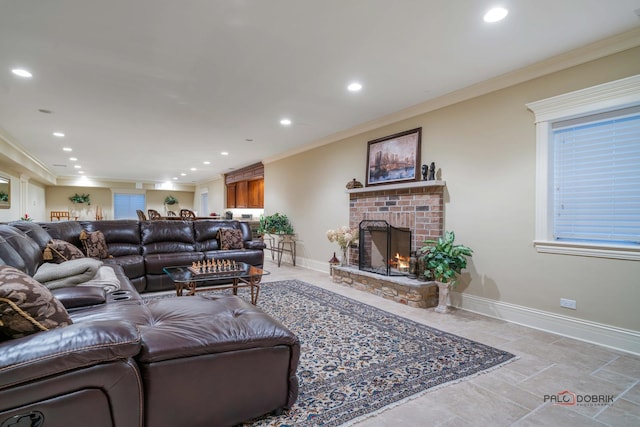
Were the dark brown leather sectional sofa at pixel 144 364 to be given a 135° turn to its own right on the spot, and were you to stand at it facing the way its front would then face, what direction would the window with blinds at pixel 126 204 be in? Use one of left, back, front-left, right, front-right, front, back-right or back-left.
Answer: right

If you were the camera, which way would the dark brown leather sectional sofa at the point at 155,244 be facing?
facing the viewer

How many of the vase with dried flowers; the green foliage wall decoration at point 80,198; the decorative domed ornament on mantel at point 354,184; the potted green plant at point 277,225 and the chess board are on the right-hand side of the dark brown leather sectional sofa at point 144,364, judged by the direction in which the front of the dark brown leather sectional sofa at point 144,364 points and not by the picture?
0

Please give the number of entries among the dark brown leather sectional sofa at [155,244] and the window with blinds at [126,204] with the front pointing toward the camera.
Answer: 2

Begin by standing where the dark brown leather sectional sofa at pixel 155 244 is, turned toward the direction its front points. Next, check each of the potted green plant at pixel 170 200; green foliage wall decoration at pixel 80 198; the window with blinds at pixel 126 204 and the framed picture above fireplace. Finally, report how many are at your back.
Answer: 3

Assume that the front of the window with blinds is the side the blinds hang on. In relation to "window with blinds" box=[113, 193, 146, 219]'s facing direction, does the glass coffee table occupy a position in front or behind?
in front

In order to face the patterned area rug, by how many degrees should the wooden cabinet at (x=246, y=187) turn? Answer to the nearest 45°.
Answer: approximately 45° to its left

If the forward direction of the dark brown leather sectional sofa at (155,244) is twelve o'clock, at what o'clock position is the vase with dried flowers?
The vase with dried flowers is roughly at 10 o'clock from the dark brown leather sectional sofa.

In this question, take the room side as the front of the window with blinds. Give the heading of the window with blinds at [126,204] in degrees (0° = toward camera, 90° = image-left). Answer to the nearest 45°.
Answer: approximately 0°

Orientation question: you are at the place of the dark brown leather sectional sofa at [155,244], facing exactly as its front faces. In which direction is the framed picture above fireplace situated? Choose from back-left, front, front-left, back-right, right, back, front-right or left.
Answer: front-left

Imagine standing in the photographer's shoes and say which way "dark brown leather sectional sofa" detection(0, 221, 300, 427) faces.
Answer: facing the viewer and to the right of the viewer

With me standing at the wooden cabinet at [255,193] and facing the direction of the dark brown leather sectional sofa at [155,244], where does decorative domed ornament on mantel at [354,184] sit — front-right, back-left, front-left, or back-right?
front-left

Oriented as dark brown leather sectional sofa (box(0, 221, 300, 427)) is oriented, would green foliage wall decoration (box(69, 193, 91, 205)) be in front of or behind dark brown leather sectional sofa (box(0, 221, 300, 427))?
behind

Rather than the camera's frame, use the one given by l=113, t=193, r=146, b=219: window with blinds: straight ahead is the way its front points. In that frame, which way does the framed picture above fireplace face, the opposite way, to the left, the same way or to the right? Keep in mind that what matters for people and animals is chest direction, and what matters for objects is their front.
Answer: to the right

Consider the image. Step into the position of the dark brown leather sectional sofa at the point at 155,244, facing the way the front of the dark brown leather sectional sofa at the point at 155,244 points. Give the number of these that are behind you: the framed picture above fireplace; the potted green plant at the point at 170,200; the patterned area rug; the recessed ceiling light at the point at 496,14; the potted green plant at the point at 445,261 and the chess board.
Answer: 1

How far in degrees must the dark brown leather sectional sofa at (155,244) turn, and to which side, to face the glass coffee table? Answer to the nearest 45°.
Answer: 0° — it already faces it
